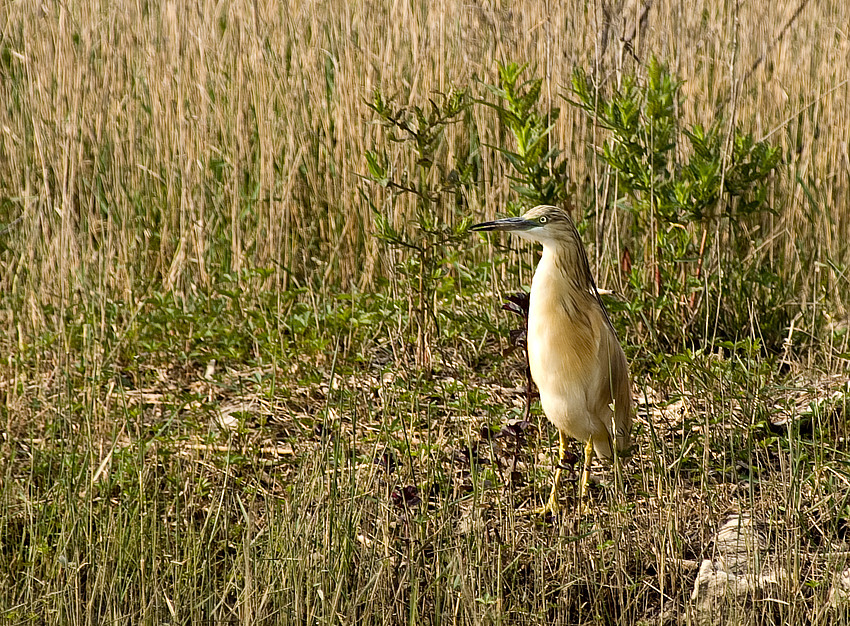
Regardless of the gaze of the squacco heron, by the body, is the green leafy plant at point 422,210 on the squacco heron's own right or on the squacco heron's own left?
on the squacco heron's own right

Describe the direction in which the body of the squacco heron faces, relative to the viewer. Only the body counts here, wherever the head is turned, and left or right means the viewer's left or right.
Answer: facing the viewer and to the left of the viewer

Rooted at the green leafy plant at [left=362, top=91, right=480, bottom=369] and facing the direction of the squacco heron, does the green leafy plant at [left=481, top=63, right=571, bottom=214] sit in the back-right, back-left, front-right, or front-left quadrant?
front-left

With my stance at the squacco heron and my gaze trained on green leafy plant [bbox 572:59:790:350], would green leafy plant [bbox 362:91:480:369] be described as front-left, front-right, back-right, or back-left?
front-left

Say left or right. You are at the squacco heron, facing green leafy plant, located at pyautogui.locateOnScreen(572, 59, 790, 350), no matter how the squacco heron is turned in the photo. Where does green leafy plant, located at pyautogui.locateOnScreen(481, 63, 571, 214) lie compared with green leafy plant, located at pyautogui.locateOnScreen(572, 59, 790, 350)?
left

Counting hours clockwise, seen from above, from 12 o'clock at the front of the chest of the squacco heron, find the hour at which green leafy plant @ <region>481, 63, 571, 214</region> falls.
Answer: The green leafy plant is roughly at 4 o'clock from the squacco heron.

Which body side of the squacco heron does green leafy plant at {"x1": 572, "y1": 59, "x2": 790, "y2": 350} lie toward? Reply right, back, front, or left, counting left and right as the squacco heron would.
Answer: back
